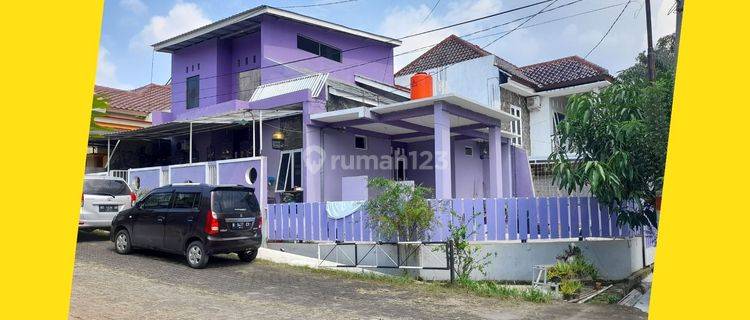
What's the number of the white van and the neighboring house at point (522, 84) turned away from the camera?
1

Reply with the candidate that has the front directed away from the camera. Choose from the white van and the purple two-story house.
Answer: the white van

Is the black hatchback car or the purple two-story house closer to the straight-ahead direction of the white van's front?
the purple two-story house

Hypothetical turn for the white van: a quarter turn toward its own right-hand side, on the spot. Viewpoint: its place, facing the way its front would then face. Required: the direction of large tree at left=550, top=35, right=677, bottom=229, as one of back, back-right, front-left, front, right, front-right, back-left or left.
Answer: front-right

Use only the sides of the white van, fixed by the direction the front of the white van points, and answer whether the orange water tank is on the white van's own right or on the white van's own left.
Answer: on the white van's own right

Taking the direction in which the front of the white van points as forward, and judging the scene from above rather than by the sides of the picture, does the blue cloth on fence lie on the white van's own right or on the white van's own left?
on the white van's own right

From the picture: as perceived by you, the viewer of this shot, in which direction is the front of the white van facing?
facing away from the viewer

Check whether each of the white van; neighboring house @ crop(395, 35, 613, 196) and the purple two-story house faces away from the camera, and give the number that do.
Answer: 1

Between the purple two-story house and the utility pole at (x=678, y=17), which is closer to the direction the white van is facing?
the purple two-story house

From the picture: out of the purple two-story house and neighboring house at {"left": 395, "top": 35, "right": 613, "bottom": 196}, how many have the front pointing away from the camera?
0

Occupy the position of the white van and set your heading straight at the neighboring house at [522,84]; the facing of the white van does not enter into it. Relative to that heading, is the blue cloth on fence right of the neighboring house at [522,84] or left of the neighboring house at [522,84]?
right

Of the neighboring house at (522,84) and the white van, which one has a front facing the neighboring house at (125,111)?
the white van

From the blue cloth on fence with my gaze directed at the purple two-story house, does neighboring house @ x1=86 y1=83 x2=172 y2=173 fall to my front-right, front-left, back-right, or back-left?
front-left

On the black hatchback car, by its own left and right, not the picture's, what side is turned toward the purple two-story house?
right

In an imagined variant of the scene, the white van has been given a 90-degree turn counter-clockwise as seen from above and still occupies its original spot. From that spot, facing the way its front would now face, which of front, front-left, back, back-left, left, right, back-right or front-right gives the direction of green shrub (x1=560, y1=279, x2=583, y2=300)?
back-left

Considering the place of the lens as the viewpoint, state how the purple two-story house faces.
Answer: facing the viewer and to the left of the viewer

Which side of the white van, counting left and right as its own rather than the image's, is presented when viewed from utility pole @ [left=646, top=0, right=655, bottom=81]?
right

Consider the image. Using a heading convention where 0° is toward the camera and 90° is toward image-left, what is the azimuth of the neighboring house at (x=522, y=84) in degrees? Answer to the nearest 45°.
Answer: approximately 315°

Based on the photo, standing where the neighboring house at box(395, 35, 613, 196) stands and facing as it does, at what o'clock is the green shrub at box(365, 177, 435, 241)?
The green shrub is roughly at 2 o'clock from the neighboring house.

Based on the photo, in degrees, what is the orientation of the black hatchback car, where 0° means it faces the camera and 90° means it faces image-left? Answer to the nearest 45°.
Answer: approximately 135°

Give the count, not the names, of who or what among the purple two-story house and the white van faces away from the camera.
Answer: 1
